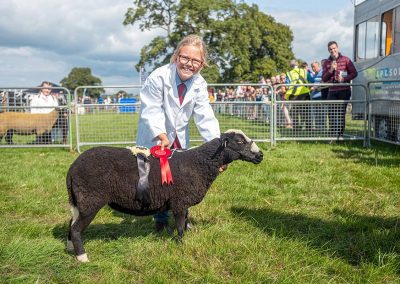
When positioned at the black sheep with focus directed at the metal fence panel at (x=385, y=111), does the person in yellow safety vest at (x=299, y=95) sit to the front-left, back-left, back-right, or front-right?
front-left

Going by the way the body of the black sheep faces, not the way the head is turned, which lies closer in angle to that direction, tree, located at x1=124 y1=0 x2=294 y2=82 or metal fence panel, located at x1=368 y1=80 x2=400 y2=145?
the metal fence panel

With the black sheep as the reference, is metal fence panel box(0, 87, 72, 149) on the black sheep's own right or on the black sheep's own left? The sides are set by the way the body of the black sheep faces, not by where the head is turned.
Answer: on the black sheep's own left

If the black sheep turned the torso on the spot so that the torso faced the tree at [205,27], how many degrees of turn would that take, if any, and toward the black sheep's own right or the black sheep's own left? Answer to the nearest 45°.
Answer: approximately 90° to the black sheep's own left

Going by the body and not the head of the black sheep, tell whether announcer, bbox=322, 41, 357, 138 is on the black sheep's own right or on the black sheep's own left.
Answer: on the black sheep's own left

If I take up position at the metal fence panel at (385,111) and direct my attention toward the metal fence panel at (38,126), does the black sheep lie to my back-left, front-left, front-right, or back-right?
front-left

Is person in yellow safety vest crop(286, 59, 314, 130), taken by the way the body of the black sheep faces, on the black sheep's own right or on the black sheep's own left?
on the black sheep's own left

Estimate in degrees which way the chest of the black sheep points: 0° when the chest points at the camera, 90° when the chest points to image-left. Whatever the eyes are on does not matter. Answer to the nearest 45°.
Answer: approximately 270°

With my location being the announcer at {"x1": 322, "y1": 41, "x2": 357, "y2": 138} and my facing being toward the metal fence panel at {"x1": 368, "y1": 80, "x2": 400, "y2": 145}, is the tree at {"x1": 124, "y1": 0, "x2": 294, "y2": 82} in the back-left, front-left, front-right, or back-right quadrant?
back-left
